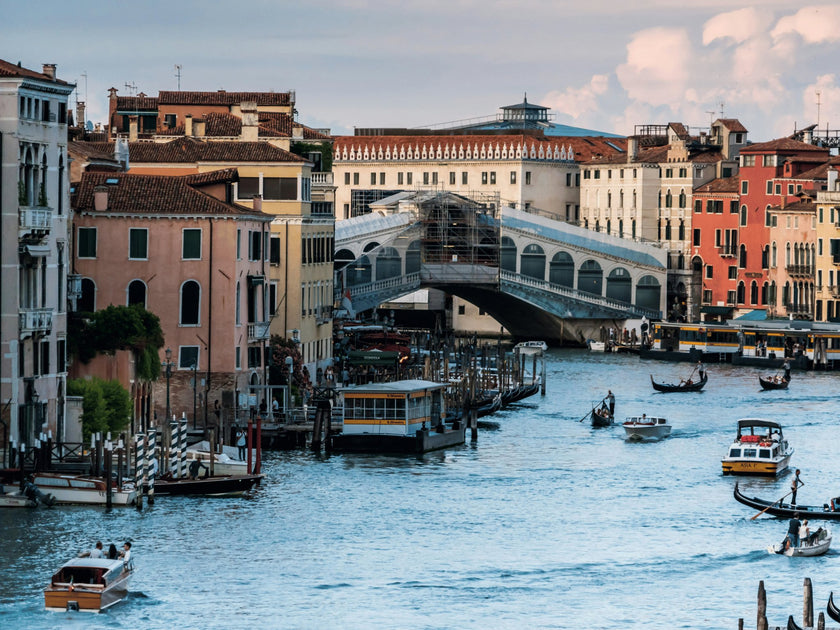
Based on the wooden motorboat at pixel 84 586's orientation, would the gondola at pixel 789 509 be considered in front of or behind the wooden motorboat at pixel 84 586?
in front

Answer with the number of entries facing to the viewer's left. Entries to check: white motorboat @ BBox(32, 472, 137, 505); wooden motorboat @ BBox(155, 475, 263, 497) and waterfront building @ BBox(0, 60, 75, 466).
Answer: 1

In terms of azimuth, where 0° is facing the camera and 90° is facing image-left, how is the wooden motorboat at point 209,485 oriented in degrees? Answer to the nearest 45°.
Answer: approximately 270°

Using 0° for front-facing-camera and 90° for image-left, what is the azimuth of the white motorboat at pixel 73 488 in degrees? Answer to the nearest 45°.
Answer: approximately 90°

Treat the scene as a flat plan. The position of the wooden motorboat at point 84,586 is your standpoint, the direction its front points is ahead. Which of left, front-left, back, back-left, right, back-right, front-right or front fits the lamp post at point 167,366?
front-left

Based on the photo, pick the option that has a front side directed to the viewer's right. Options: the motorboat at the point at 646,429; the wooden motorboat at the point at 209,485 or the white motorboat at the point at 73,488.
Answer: the wooden motorboat

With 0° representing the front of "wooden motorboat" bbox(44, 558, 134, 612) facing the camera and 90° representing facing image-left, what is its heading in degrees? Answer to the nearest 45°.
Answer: approximately 225°

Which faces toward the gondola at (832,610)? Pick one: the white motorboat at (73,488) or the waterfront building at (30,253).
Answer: the waterfront building
